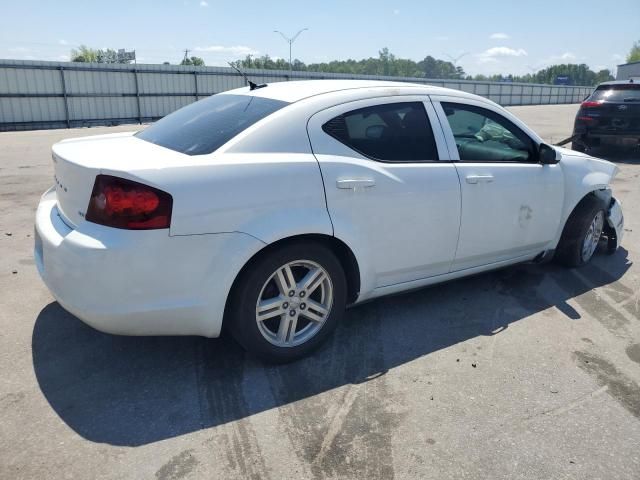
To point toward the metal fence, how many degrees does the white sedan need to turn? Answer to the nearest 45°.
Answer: approximately 90° to its left

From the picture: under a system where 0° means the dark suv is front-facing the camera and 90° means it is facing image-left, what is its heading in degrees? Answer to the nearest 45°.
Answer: approximately 180°

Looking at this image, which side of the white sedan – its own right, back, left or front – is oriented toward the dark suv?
front

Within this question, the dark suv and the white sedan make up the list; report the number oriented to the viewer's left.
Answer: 0

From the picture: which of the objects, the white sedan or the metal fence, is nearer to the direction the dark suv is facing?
the metal fence

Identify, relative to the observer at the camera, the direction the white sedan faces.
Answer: facing away from the viewer and to the right of the viewer
